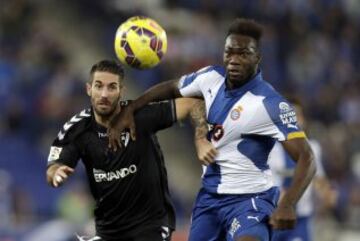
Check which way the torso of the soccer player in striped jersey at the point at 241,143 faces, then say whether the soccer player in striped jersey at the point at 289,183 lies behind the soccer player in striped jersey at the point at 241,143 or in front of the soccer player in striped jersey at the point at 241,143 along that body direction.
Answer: behind

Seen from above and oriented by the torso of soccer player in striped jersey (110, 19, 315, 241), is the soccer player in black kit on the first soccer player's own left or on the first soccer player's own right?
on the first soccer player's own right
